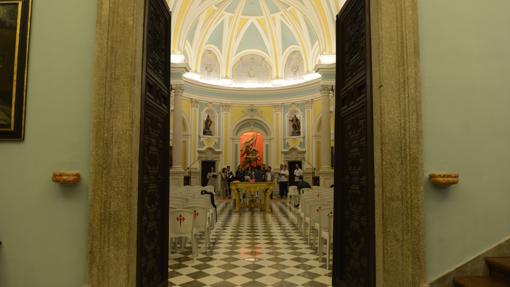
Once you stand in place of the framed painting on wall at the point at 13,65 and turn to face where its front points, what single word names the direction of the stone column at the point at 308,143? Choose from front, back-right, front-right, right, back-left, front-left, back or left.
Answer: back-left

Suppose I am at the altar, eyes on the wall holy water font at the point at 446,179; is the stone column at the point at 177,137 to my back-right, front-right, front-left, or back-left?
back-right

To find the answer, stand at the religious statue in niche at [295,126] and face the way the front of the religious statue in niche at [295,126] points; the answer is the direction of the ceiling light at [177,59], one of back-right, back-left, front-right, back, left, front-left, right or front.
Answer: front-right

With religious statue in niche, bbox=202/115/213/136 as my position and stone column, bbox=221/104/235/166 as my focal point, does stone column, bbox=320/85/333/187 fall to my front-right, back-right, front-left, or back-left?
front-right

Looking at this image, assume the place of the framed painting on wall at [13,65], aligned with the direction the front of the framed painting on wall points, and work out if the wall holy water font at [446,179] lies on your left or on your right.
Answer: on your left

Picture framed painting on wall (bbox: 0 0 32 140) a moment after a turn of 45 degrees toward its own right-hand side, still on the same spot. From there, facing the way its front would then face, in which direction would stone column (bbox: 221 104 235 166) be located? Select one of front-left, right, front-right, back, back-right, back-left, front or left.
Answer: back

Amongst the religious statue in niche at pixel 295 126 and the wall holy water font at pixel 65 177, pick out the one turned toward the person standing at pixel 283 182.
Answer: the religious statue in niche

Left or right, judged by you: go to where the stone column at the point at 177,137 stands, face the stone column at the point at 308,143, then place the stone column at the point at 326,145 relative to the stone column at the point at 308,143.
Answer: right

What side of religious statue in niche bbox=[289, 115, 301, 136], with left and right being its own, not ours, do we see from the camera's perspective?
front
